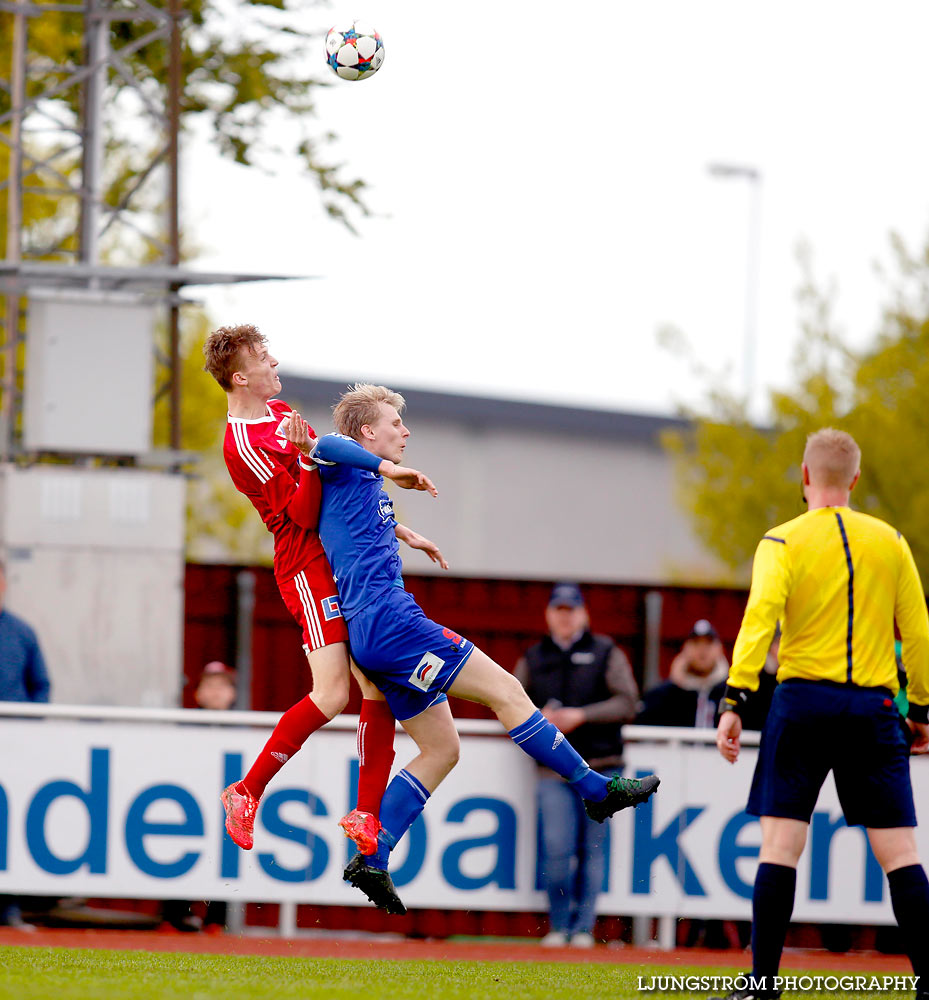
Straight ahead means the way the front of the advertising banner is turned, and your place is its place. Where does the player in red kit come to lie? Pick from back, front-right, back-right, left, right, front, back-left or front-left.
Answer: front

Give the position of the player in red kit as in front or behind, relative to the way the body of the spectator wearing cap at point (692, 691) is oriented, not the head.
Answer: in front

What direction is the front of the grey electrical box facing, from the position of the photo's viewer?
facing the viewer

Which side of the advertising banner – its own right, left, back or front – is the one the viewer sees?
front

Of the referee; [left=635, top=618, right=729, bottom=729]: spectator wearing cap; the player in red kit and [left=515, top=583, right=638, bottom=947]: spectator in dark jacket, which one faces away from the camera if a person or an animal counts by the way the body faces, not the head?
the referee

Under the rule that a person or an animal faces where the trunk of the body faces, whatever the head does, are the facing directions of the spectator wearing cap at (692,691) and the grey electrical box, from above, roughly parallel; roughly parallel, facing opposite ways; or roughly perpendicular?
roughly parallel

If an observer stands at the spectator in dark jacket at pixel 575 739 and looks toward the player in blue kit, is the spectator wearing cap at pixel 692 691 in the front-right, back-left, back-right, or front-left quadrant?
back-left

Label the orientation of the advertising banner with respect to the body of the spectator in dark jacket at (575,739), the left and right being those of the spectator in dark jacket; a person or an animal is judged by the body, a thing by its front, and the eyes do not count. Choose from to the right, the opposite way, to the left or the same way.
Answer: the same way

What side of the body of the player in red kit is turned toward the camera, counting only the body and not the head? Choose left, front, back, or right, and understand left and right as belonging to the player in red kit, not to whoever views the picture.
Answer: right

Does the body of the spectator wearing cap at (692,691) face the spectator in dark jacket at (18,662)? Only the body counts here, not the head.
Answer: no

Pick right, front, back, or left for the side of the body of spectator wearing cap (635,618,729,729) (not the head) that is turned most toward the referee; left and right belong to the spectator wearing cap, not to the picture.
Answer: front

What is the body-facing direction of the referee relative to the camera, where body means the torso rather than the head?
away from the camera

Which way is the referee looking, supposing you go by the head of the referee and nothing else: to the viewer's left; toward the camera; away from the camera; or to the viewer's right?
away from the camera

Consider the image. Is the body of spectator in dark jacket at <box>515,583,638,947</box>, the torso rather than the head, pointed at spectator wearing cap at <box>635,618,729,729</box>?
no

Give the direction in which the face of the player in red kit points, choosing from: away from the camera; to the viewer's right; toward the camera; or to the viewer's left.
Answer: to the viewer's right

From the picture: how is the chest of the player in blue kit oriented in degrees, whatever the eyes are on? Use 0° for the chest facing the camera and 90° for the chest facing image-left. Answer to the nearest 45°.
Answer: approximately 270°

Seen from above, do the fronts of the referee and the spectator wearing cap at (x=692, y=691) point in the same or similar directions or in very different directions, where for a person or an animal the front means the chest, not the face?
very different directions
